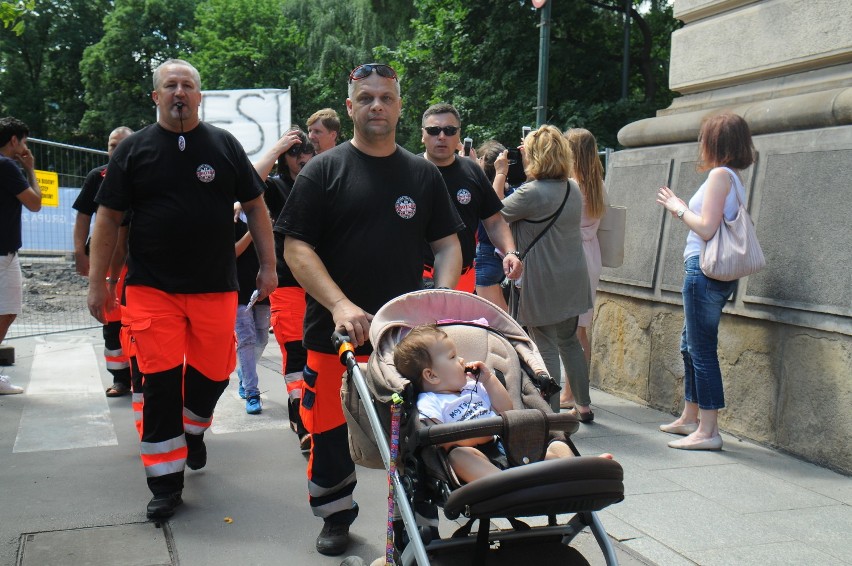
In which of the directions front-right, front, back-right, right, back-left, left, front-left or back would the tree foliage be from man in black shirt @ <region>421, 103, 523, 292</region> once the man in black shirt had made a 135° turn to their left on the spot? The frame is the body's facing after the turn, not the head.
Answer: front-left

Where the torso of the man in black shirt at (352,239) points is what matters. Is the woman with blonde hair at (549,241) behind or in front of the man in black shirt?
behind

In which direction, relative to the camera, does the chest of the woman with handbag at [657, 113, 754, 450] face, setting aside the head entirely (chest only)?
to the viewer's left

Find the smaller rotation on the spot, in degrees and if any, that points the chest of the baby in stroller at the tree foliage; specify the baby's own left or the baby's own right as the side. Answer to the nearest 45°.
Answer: approximately 135° to the baby's own left

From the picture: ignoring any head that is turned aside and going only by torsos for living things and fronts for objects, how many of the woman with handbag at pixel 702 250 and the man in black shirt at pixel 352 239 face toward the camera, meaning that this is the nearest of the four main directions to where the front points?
1

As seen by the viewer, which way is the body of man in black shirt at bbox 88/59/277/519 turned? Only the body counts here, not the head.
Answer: toward the camera

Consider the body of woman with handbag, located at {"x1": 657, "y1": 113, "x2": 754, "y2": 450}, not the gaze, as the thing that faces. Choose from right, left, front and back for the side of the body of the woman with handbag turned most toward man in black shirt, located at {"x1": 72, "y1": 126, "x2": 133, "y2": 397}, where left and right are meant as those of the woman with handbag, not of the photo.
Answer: front

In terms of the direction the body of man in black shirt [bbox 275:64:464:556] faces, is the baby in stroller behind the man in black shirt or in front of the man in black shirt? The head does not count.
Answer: in front

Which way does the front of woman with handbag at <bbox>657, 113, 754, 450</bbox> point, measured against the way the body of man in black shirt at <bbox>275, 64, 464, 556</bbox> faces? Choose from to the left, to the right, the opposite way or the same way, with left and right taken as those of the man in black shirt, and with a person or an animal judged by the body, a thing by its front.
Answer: to the right

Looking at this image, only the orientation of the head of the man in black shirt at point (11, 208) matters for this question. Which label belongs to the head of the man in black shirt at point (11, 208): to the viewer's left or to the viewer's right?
to the viewer's right

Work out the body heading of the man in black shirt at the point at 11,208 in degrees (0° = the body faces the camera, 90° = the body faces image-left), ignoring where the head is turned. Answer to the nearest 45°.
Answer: approximately 270°
